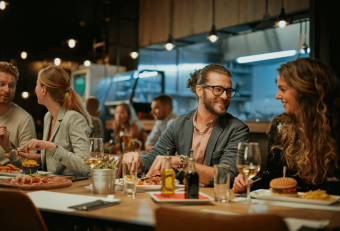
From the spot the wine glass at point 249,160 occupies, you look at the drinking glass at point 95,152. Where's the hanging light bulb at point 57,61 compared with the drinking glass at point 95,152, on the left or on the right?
right

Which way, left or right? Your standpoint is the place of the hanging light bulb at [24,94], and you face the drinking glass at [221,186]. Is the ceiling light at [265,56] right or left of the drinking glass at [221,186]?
left

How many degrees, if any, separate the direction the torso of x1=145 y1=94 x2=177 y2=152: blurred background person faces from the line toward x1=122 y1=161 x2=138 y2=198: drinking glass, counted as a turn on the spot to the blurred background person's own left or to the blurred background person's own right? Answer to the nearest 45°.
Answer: approximately 45° to the blurred background person's own left

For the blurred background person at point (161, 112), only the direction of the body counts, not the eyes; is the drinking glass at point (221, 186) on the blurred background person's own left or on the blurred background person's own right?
on the blurred background person's own left

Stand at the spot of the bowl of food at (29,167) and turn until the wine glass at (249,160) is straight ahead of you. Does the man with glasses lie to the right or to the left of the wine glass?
left

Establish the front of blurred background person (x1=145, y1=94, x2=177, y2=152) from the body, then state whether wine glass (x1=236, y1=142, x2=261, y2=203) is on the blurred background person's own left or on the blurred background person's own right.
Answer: on the blurred background person's own left

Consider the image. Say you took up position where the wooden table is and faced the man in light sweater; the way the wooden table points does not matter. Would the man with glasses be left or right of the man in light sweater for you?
right

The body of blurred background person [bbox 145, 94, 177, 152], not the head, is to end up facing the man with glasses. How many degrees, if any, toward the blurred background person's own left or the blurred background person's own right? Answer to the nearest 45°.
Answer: approximately 45° to the blurred background person's own left

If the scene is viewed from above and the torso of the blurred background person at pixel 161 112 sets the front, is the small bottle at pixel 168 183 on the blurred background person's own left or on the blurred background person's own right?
on the blurred background person's own left

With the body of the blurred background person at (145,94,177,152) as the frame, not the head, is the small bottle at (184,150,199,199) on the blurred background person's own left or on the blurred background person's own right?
on the blurred background person's own left

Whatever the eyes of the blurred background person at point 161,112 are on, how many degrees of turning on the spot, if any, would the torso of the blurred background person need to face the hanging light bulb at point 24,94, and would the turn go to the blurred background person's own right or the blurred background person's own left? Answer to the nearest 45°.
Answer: approximately 90° to the blurred background person's own right

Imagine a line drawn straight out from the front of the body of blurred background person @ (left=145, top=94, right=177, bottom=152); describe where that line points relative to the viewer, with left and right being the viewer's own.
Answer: facing the viewer and to the left of the viewer

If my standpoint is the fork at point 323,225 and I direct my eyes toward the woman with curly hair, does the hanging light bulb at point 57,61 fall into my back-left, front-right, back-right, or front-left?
front-left

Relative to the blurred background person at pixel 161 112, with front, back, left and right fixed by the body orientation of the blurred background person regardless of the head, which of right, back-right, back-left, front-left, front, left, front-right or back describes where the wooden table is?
front-left

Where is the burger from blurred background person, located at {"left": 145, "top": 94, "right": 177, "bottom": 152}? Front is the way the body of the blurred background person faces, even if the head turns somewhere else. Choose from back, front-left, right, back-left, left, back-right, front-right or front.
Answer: front-left
